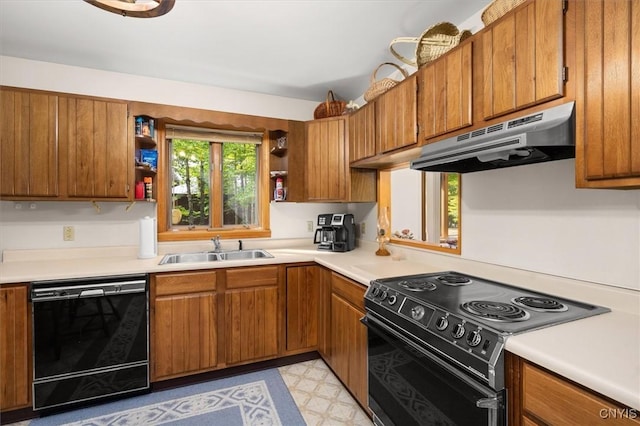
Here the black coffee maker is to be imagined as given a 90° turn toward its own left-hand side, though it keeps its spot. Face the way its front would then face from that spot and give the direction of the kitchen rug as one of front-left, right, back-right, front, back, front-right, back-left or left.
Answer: right

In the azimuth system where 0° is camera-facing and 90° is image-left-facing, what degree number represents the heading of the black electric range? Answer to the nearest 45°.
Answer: approximately 45°

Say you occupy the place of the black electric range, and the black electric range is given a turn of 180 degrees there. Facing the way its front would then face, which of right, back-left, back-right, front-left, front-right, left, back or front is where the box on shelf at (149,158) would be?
back-left

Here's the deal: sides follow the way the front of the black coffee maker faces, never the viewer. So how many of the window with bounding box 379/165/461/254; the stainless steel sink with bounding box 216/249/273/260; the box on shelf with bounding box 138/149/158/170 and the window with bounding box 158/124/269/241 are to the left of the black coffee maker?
1

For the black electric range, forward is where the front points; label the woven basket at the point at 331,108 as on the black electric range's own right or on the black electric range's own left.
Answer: on the black electric range's own right

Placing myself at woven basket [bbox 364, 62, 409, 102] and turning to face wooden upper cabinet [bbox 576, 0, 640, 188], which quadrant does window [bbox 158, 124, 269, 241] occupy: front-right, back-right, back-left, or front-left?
back-right

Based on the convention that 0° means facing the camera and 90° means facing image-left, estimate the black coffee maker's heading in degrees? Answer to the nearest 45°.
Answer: approximately 45°

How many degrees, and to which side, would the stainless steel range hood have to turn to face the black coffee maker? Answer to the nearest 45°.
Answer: approximately 90° to its right

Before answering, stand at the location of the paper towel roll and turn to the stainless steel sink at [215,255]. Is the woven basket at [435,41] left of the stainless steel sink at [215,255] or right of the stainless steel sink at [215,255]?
right
